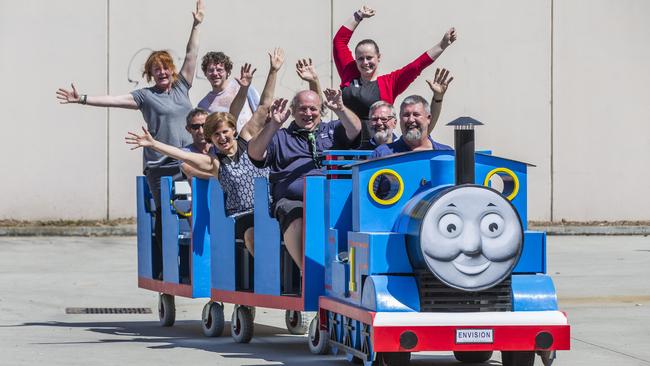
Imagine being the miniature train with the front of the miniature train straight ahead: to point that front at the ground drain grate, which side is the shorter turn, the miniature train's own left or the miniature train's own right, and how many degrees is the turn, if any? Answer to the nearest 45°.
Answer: approximately 180°

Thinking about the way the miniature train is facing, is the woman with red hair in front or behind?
behind

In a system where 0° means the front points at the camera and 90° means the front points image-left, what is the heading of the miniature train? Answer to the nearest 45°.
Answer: approximately 315°

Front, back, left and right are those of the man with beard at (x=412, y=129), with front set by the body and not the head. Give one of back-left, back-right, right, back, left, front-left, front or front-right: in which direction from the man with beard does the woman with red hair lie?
back-right

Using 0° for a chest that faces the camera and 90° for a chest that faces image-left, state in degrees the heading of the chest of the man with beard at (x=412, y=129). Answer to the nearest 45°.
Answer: approximately 0°
